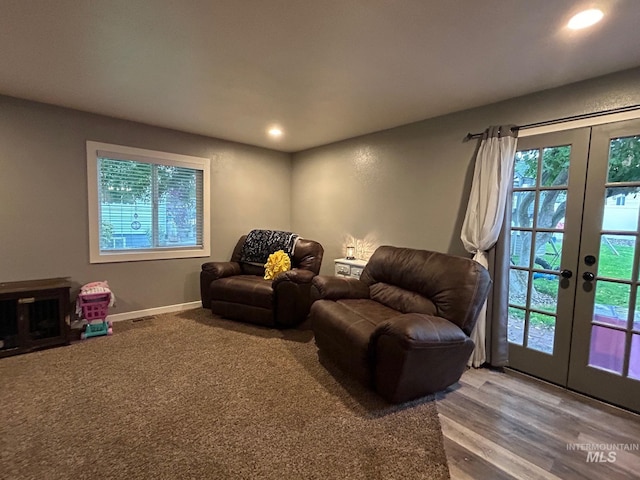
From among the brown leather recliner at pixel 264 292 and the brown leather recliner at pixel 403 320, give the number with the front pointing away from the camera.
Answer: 0

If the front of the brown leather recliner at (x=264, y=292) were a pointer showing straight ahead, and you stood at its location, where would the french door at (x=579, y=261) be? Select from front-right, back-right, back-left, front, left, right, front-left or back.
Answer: left

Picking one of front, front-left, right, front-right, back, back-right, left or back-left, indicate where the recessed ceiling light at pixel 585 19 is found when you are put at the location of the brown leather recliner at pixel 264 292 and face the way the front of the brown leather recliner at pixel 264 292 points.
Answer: left

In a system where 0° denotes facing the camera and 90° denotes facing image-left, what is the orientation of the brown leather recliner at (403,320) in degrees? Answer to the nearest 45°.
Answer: approximately 45°

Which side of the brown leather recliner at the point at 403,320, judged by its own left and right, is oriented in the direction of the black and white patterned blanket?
right

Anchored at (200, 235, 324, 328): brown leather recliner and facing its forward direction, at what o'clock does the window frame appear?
The window frame is roughly at 2 o'clock from the brown leather recliner.

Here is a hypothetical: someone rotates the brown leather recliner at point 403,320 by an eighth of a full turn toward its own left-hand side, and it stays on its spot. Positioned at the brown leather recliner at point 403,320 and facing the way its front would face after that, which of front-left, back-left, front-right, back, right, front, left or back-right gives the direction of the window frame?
right

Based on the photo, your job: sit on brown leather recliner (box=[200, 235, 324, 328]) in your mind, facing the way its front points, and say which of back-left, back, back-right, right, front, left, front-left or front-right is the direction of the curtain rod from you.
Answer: left

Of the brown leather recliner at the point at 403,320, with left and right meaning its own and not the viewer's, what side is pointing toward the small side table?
right

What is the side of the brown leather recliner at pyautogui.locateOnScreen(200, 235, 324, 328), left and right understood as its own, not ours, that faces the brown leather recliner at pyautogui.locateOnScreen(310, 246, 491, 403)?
left
